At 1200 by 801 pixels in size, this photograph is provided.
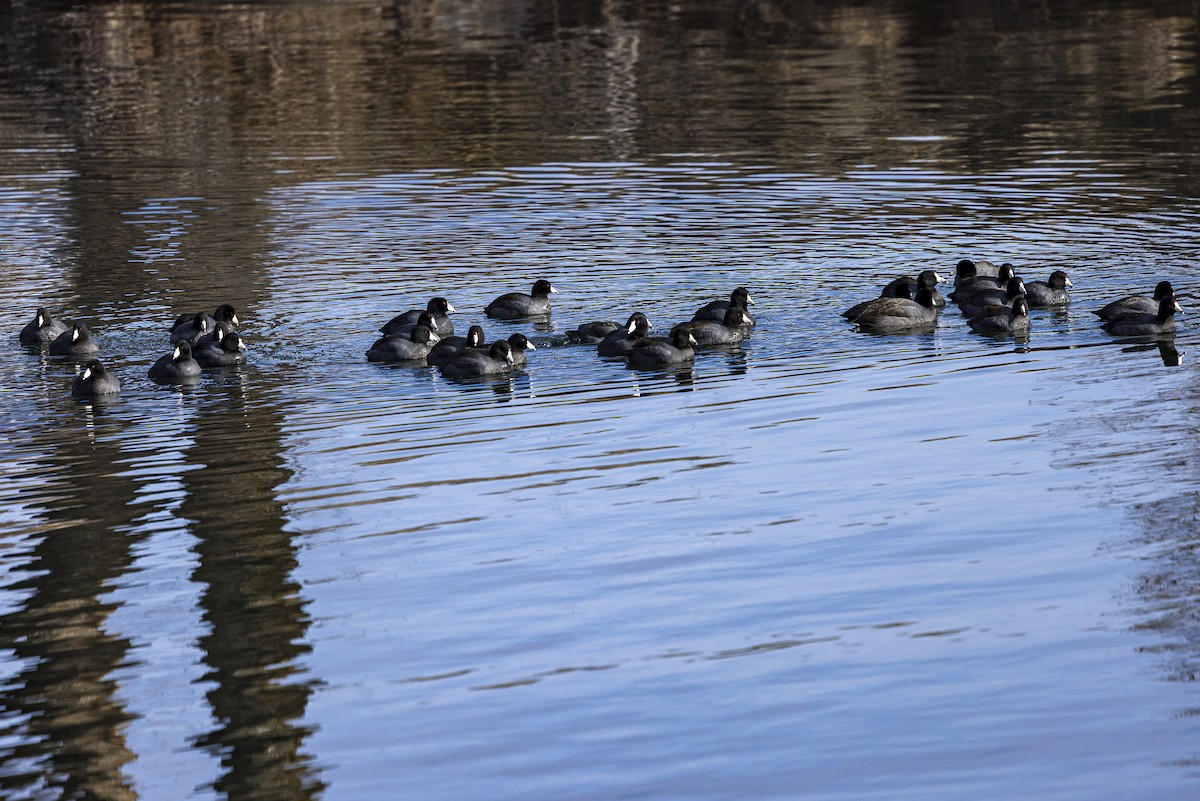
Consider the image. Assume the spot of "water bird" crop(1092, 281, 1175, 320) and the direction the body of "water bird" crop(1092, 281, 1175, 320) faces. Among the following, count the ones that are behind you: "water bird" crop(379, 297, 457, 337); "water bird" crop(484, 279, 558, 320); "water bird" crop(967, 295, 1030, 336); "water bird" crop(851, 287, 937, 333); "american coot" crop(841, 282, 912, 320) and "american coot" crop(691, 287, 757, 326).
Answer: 6

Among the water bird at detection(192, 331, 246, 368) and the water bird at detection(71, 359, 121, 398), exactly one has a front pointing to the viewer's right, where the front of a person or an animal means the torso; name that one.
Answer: the water bird at detection(192, 331, 246, 368)

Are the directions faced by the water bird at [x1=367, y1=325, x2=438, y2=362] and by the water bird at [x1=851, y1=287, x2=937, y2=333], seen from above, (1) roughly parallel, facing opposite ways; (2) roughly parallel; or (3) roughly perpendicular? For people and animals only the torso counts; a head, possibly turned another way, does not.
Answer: roughly parallel

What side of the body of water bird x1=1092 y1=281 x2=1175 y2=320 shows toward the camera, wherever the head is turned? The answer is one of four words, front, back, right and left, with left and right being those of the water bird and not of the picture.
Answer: right

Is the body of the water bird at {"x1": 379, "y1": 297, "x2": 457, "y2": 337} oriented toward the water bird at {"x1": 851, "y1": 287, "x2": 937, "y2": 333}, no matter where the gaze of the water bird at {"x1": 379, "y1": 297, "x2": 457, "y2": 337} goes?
yes

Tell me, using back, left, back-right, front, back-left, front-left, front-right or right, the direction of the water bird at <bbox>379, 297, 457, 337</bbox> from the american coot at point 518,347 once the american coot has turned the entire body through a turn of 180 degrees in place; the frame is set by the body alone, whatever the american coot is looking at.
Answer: front-right

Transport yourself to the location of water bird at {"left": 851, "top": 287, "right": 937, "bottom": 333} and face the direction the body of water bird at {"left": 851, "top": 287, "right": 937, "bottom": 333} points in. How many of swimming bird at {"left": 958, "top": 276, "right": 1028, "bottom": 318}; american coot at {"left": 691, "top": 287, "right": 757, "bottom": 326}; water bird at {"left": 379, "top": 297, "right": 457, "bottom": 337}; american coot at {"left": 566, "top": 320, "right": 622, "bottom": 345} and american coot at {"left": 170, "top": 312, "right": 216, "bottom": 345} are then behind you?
4

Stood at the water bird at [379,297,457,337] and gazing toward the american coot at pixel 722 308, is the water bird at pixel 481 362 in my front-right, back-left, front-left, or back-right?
front-right

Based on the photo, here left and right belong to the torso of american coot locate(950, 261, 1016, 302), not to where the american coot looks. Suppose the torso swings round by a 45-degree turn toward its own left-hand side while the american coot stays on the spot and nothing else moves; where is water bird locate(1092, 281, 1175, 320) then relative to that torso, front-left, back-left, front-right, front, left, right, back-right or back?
right

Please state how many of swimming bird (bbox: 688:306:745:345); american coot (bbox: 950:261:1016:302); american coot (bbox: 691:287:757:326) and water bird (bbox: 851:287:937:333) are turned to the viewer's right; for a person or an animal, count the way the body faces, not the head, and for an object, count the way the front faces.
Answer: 4

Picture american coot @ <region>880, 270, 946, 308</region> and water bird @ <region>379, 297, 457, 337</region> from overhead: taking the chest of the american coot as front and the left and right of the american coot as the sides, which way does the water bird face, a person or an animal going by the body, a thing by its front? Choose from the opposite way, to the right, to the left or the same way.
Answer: the same way

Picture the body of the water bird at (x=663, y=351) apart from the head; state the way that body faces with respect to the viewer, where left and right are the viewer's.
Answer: facing to the right of the viewer

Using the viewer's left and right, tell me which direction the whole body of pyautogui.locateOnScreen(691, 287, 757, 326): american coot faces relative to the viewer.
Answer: facing to the right of the viewer

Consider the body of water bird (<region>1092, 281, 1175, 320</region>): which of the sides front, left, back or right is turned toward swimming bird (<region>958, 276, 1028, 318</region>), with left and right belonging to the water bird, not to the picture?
back

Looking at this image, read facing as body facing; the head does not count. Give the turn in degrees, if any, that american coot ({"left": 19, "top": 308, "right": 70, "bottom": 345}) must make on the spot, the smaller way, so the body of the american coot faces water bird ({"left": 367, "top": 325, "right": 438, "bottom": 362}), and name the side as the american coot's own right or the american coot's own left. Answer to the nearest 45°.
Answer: approximately 90° to the american coot's own left

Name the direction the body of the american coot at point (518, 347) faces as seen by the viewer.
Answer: to the viewer's right

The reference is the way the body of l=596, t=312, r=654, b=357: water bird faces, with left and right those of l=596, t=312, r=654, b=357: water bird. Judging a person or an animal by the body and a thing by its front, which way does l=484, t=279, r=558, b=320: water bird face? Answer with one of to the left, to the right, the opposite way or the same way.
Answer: the same way

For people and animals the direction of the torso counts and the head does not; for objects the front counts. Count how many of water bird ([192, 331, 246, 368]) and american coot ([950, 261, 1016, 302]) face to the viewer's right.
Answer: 2

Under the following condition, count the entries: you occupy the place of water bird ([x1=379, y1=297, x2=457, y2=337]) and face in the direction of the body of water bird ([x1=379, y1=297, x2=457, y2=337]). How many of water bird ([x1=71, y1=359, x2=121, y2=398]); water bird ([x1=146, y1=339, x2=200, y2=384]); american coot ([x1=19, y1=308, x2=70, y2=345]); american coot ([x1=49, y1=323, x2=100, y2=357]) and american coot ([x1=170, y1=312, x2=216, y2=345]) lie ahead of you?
0

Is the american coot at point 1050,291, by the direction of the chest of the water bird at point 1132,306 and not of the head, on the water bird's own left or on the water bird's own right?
on the water bird's own left

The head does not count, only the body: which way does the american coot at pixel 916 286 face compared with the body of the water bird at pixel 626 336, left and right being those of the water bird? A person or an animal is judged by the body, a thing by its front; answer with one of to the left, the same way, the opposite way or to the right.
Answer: the same way

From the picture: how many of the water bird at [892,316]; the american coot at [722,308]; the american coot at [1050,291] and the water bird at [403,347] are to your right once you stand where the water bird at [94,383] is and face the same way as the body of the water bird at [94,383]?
0

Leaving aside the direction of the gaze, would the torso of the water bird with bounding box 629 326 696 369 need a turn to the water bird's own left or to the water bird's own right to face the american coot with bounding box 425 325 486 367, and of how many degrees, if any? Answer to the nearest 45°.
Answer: approximately 180°
